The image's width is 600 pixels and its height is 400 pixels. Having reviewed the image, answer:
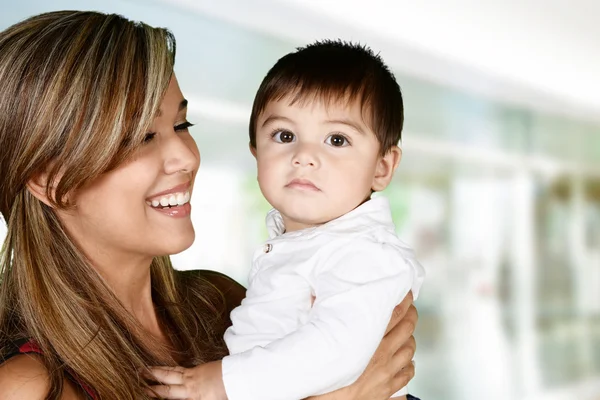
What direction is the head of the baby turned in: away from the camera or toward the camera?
toward the camera

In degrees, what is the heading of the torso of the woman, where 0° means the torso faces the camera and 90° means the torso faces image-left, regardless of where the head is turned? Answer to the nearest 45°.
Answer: approximately 315°

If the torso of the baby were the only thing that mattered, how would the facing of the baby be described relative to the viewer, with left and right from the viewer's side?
facing the viewer and to the left of the viewer
